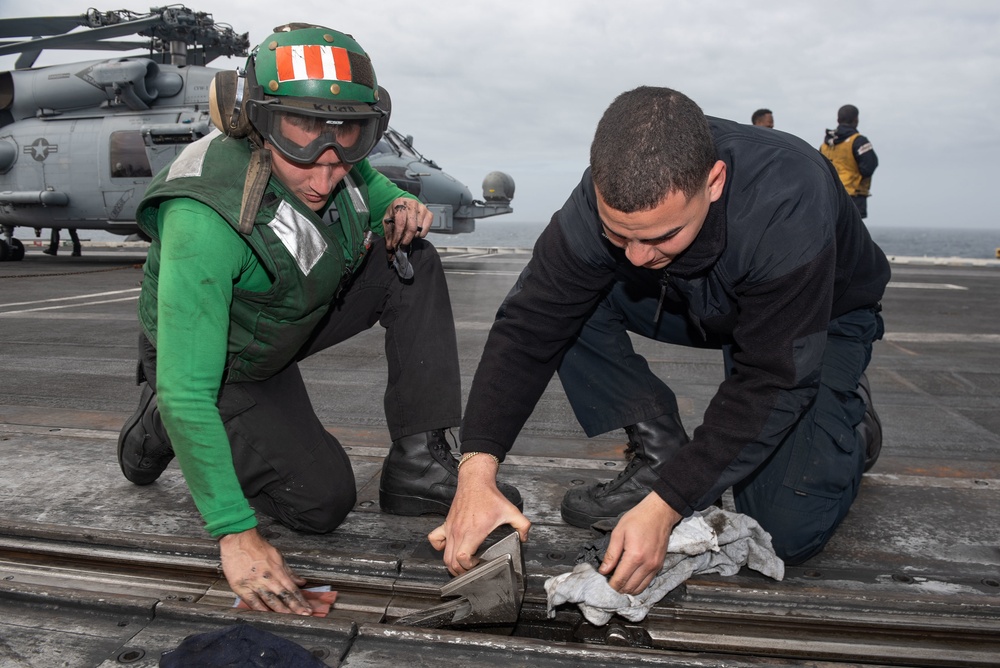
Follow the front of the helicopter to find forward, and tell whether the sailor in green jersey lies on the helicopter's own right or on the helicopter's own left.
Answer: on the helicopter's own right

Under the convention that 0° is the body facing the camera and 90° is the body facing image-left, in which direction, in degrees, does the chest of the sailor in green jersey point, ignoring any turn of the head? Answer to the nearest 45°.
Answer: approximately 315°

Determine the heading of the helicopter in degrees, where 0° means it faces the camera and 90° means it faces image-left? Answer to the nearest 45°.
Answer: approximately 270°

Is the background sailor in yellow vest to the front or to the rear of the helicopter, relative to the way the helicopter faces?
to the front

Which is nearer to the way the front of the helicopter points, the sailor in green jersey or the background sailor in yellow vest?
the background sailor in yellow vest

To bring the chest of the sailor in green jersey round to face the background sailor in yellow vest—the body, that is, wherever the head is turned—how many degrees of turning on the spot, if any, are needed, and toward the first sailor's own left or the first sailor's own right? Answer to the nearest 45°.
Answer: approximately 90° to the first sailor's own left

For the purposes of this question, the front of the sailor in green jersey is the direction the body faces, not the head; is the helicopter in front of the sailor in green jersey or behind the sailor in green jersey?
behind

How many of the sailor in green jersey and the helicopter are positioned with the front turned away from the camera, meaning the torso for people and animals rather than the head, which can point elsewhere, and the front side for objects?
0
